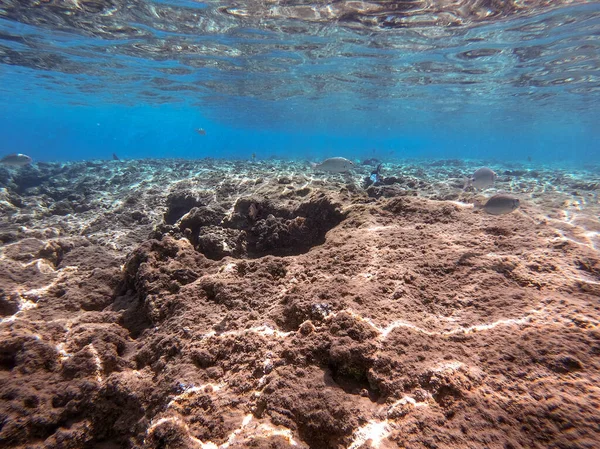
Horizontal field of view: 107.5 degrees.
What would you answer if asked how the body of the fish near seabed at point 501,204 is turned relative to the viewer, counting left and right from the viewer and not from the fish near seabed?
facing to the right of the viewer
